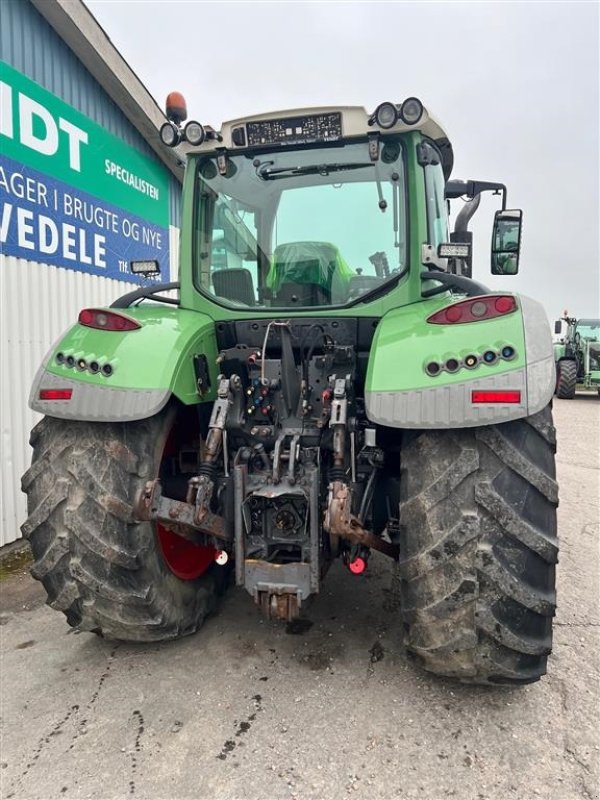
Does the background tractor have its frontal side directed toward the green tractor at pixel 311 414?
yes

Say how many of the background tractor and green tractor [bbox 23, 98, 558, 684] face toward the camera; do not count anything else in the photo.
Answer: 1

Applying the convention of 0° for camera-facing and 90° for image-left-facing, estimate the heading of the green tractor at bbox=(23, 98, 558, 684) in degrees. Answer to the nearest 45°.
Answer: approximately 180°

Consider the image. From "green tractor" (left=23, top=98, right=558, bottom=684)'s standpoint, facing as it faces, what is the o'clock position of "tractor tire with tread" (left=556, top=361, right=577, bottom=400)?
The tractor tire with tread is roughly at 1 o'clock from the green tractor.

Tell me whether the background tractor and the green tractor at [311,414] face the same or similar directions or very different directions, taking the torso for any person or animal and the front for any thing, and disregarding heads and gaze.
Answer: very different directions

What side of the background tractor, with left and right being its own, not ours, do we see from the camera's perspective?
front

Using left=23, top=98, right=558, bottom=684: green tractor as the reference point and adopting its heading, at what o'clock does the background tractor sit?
The background tractor is roughly at 1 o'clock from the green tractor.

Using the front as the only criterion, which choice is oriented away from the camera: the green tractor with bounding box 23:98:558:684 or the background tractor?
the green tractor
